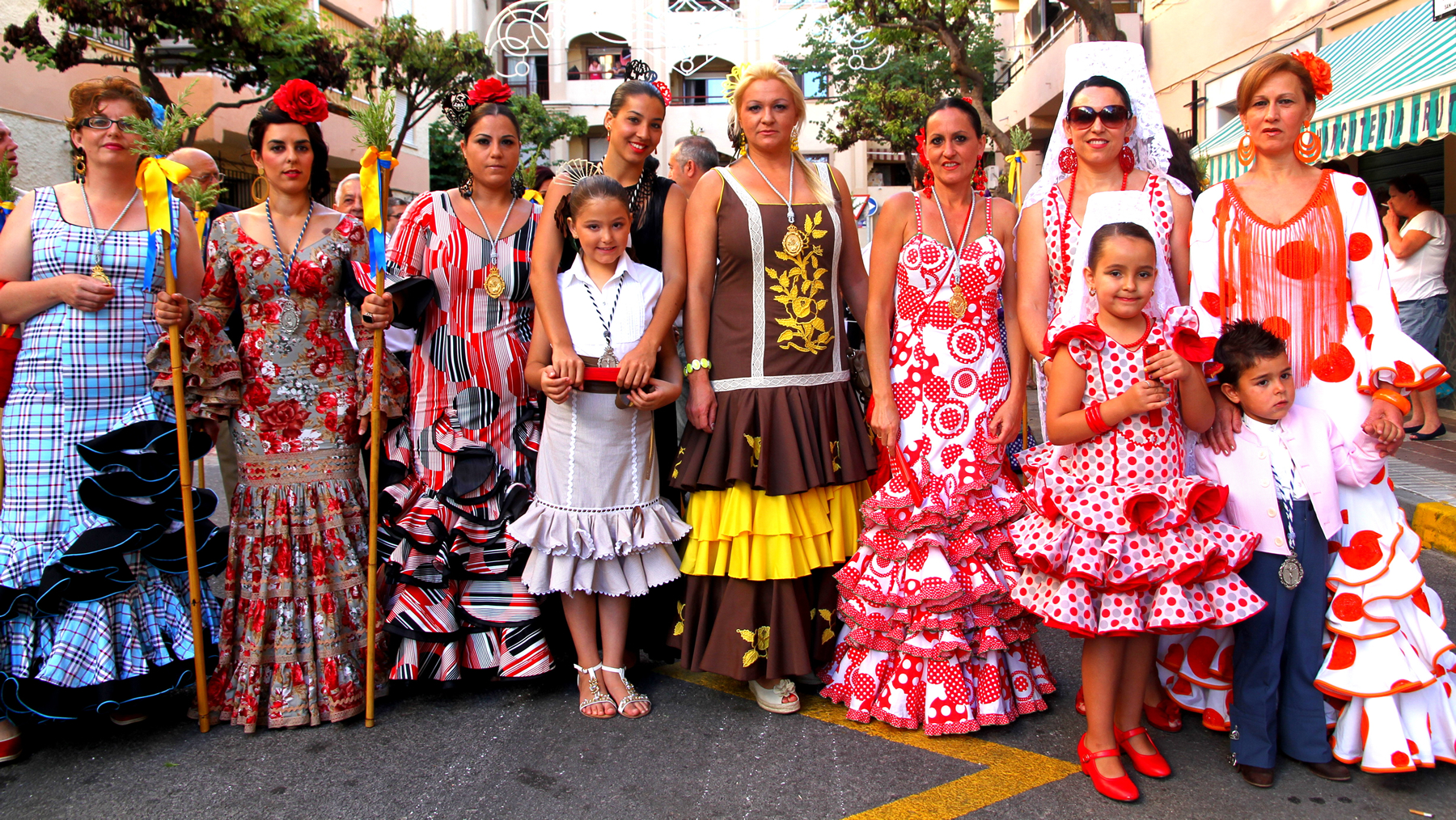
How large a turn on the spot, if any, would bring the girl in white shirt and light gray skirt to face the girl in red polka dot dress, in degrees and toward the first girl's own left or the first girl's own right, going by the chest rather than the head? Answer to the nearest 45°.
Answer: approximately 45° to the first girl's own left

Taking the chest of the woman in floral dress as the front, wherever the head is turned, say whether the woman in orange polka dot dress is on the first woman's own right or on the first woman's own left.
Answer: on the first woman's own left

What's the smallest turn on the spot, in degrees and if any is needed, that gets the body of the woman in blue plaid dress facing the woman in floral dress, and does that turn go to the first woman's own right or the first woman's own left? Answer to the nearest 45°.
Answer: approximately 90° to the first woman's own left

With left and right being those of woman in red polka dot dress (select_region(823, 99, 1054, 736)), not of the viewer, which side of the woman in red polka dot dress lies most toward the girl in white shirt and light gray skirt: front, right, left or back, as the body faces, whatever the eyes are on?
right

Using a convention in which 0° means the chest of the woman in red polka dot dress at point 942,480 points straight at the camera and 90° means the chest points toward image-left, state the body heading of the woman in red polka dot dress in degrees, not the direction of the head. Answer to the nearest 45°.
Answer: approximately 0°

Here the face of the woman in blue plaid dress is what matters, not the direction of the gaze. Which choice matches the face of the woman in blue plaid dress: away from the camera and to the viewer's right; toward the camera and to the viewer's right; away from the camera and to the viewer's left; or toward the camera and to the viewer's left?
toward the camera and to the viewer's right

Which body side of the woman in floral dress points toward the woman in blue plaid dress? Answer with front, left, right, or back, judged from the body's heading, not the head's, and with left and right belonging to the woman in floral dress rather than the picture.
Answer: right
